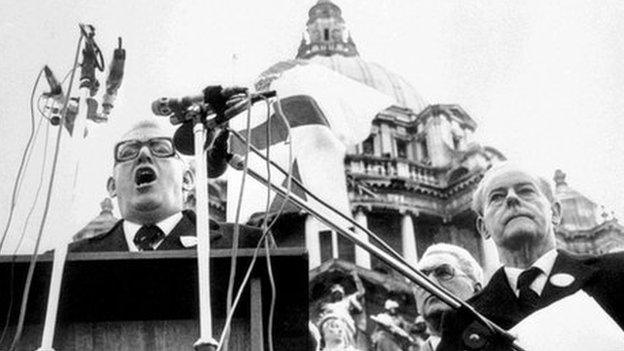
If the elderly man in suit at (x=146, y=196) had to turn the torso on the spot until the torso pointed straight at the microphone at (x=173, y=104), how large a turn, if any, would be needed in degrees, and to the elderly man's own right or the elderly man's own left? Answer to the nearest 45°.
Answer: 0° — they already face it

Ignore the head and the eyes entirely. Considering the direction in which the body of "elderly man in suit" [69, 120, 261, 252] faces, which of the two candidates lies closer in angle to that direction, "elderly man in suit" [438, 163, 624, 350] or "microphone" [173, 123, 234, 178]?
the microphone

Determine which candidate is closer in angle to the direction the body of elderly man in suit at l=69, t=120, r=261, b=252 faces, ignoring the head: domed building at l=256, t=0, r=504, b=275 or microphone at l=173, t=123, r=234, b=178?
the microphone

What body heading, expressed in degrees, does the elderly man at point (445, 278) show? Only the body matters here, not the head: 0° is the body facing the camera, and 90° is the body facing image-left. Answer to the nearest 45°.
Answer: approximately 45°

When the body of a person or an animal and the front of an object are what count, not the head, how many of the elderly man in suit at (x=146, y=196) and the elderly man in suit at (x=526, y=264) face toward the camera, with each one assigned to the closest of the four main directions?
2

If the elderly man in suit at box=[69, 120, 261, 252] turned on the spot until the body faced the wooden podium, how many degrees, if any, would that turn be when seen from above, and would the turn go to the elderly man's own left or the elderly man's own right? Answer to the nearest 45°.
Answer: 0° — they already face it

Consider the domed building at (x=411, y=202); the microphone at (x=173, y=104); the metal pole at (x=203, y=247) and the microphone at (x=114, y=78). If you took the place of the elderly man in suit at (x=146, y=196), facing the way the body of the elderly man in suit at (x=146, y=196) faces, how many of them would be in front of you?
3
